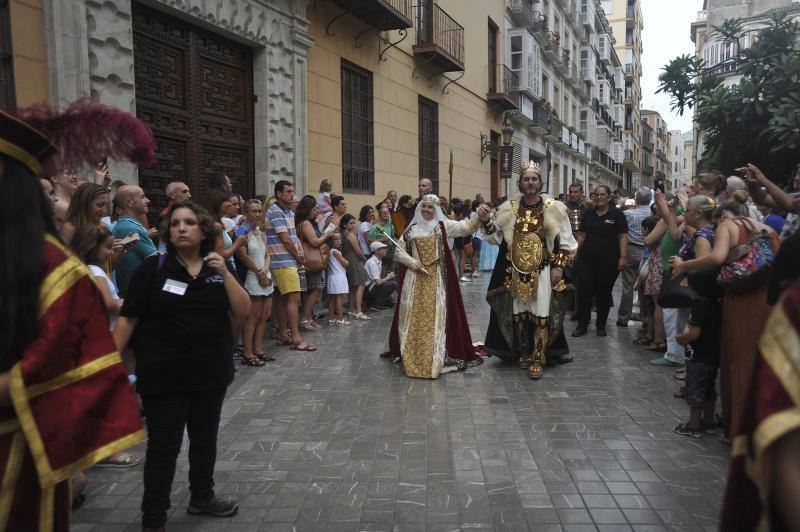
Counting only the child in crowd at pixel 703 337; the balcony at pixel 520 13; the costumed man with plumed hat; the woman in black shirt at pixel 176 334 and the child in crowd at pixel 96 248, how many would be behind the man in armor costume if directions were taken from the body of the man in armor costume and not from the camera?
1

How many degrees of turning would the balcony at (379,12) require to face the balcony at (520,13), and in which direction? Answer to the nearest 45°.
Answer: approximately 90° to its left

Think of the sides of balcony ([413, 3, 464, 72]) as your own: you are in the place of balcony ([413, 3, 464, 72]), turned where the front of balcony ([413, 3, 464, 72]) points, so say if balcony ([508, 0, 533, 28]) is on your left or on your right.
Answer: on your left

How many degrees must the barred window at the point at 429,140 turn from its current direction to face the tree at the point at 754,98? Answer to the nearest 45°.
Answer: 0° — it already faces it

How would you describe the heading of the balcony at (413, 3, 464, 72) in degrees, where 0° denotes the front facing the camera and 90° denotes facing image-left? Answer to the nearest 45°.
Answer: approximately 315°

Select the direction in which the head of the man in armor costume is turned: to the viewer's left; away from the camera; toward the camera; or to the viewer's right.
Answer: toward the camera

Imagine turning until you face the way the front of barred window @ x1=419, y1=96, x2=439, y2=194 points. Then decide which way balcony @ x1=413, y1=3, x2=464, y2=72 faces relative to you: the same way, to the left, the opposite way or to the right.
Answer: the same way

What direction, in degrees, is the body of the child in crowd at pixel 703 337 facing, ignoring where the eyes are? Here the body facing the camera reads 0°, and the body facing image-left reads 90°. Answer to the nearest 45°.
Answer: approximately 90°

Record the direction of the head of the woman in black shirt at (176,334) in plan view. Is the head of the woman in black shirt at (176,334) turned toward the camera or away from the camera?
toward the camera

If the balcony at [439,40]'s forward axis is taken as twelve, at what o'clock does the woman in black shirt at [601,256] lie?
The woman in black shirt is roughly at 1 o'clock from the balcony.

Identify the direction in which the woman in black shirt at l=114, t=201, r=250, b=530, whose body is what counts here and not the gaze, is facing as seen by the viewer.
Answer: toward the camera

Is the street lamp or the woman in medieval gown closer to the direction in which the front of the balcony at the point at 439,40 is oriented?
the woman in medieval gown

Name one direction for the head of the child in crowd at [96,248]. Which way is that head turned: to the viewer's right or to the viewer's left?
to the viewer's right

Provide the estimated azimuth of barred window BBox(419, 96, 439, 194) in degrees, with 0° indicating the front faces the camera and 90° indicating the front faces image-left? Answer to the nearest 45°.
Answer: approximately 315°

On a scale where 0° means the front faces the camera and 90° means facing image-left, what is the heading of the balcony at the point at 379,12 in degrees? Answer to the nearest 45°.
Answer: approximately 315°

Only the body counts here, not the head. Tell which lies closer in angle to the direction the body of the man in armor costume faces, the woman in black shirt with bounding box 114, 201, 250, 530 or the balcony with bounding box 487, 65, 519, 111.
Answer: the woman in black shirt

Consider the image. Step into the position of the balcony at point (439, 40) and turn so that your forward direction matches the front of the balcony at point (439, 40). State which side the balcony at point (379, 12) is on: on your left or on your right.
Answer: on your right

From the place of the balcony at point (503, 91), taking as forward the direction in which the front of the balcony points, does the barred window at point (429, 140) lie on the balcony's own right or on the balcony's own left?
on the balcony's own right

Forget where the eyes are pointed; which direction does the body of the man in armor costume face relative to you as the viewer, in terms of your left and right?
facing the viewer
